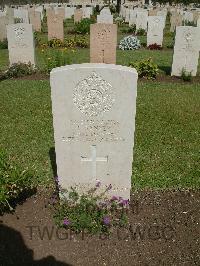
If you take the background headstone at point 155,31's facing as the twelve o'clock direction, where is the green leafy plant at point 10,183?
The green leafy plant is roughly at 12 o'clock from the background headstone.

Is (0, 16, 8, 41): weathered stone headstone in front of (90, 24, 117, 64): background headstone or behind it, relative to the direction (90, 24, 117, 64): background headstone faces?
behind

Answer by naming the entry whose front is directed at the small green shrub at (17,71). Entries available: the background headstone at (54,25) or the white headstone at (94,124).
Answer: the background headstone

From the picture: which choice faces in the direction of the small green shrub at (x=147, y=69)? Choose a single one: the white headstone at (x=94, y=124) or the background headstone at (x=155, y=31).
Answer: the background headstone

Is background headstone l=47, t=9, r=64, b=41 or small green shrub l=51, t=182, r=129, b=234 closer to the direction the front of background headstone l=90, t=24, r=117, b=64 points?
the small green shrub

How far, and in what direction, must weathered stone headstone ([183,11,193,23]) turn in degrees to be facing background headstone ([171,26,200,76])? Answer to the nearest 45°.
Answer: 0° — it already faces it

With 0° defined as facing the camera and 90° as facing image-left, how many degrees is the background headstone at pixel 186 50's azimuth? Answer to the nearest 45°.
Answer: approximately 0°
